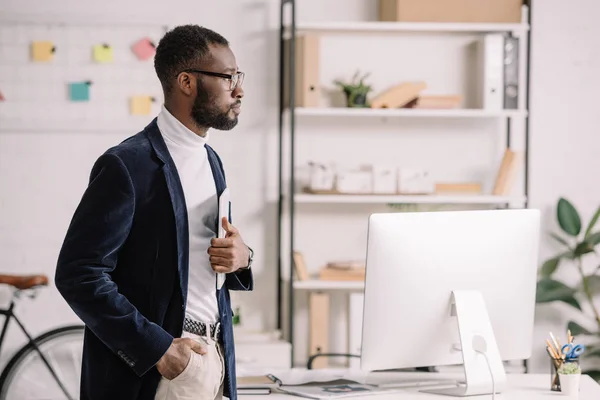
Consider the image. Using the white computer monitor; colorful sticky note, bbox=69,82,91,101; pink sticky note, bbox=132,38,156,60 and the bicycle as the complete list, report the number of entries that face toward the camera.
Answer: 2

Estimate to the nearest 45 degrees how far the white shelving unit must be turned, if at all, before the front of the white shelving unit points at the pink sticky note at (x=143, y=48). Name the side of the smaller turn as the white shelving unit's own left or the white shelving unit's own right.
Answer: approximately 90° to the white shelving unit's own right

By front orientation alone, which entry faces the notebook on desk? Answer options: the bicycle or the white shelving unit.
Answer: the white shelving unit

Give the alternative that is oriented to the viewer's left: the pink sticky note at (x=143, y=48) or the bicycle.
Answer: the bicycle

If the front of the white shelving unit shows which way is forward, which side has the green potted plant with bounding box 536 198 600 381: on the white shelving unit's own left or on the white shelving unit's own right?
on the white shelving unit's own left

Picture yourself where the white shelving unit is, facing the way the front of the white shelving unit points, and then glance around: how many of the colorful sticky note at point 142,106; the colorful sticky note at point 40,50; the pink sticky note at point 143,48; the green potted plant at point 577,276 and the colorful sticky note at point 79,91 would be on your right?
4

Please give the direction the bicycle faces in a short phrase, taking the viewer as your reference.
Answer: facing to the left of the viewer

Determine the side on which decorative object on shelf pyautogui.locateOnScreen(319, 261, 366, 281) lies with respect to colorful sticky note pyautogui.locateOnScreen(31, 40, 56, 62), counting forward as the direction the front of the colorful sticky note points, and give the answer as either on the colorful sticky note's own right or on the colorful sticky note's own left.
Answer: on the colorful sticky note's own left

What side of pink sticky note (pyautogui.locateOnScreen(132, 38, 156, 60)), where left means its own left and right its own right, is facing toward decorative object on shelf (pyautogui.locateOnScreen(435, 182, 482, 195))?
left
